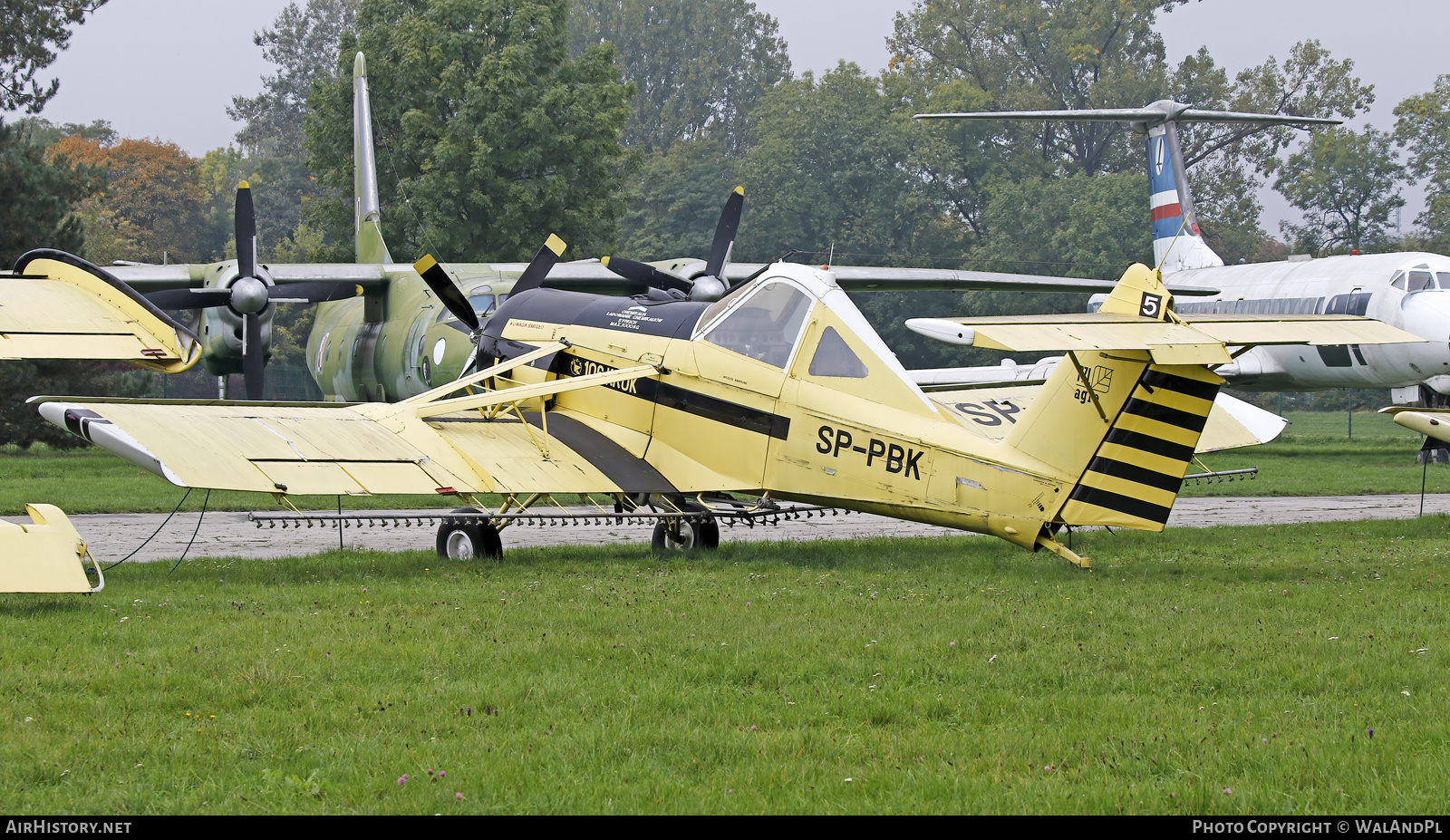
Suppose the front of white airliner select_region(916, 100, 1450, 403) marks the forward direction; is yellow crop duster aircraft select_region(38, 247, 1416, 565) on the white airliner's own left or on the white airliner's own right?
on the white airliner's own right

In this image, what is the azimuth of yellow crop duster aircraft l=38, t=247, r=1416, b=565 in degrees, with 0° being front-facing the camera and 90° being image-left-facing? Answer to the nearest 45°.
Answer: approximately 135°

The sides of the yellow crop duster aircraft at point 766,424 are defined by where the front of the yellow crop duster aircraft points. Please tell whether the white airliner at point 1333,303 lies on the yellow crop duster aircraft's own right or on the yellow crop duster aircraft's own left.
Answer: on the yellow crop duster aircraft's own right

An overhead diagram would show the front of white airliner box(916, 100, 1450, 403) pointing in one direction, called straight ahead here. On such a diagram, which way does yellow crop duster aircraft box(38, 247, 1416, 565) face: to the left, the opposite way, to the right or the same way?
the opposite way

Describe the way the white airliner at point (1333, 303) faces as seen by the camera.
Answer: facing the viewer and to the right of the viewer
